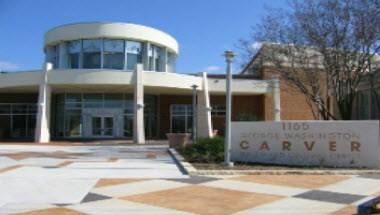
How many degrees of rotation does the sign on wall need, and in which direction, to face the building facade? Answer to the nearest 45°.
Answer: approximately 135° to its right

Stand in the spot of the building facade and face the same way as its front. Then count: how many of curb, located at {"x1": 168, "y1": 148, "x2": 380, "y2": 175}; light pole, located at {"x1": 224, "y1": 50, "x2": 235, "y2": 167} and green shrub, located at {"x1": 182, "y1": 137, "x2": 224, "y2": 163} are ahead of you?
3

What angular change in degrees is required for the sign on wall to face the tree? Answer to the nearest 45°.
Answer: approximately 180°

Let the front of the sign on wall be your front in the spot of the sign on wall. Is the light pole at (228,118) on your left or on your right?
on your right

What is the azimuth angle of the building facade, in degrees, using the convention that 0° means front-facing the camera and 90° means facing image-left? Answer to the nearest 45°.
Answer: approximately 0°

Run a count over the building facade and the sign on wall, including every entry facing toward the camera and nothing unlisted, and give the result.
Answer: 2

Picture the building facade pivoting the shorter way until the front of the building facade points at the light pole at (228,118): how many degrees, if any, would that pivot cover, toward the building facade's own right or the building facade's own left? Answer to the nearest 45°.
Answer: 0° — it already faces it

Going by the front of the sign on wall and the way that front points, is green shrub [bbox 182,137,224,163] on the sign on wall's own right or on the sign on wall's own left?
on the sign on wall's own right

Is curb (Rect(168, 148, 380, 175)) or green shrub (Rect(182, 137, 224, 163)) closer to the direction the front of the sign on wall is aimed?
the curb
